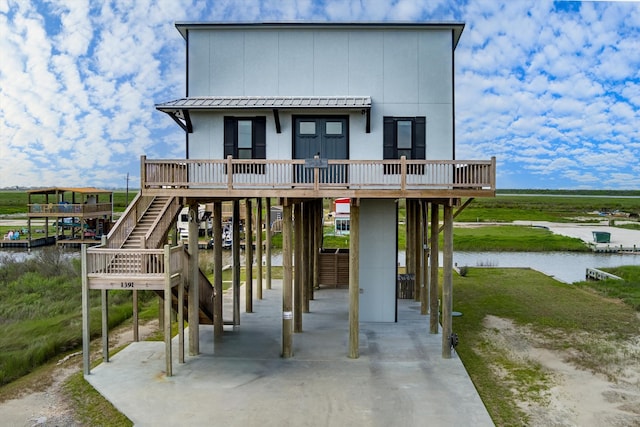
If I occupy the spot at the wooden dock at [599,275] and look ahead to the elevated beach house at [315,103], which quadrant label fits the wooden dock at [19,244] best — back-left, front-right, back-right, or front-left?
front-right

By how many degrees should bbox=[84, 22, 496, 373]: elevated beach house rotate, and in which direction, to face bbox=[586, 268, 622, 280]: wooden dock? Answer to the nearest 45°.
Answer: approximately 135° to its left

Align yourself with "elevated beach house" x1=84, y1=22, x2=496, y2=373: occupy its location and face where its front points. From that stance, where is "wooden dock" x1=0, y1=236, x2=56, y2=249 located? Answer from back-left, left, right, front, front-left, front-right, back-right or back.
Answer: back-right

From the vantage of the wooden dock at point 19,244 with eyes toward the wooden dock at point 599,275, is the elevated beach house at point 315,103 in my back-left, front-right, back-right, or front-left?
front-right

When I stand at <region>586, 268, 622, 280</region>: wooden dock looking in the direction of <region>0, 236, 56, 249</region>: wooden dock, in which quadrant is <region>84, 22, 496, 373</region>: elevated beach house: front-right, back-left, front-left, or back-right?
front-left

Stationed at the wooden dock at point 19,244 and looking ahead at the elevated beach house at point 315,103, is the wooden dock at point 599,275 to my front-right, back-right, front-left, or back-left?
front-left

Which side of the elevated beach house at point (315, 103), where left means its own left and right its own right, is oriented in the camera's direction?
front
